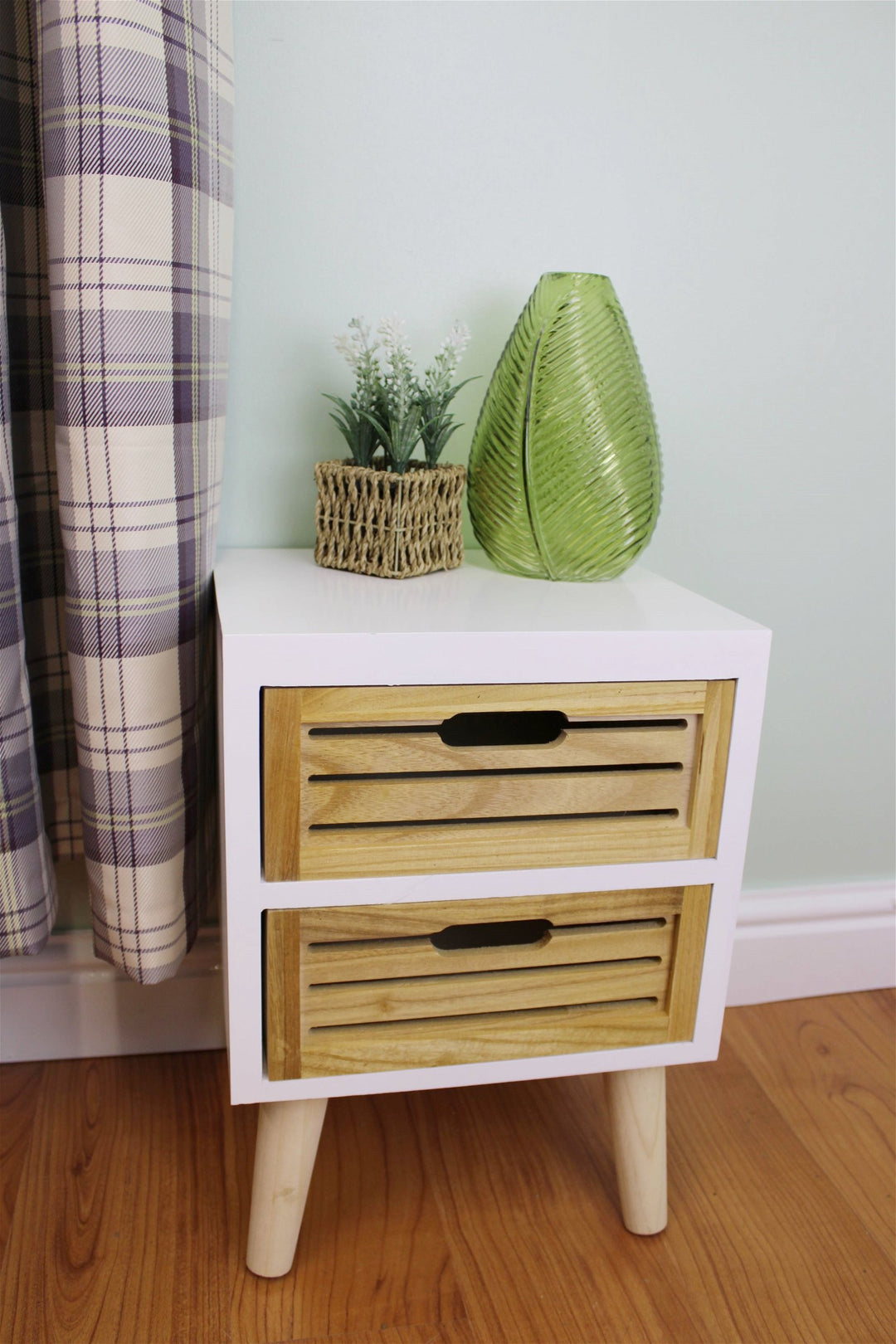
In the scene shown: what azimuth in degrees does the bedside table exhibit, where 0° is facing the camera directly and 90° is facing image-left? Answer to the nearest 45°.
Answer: approximately 0°
